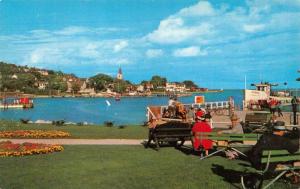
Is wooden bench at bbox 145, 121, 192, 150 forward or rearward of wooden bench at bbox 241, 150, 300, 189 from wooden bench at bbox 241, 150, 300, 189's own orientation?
forward
